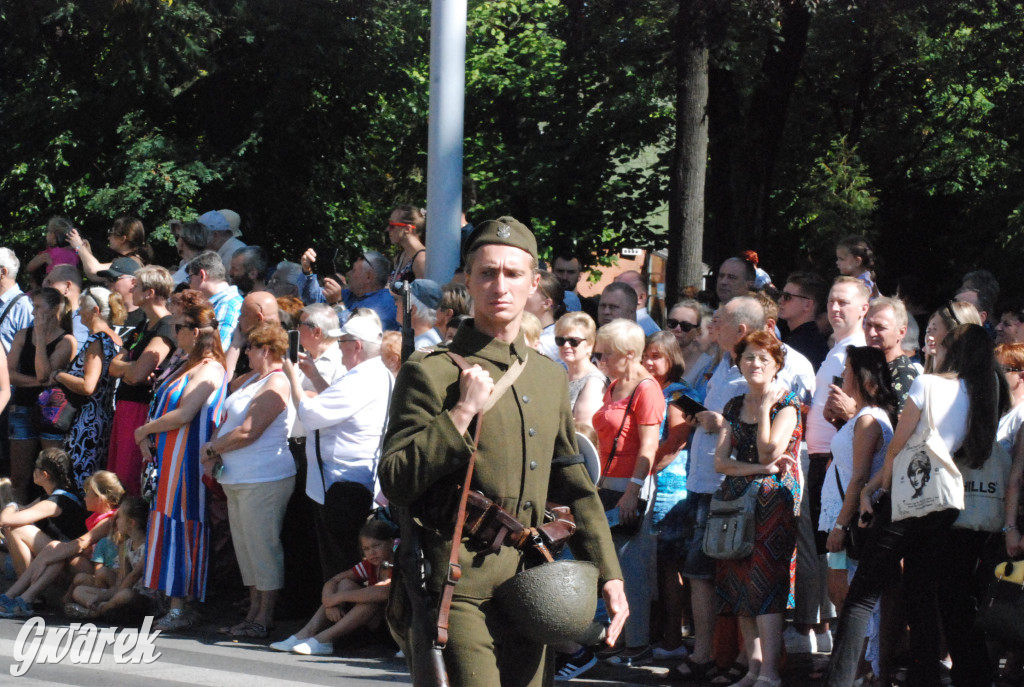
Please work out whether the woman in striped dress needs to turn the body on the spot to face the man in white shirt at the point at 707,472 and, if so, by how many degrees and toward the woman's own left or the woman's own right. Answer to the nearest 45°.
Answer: approximately 135° to the woman's own left

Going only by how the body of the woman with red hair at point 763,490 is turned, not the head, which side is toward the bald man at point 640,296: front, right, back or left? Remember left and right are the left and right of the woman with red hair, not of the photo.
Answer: back

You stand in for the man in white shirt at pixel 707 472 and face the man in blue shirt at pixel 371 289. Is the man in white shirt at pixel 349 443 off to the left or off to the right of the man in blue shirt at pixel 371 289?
left

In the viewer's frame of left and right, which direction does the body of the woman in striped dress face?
facing to the left of the viewer

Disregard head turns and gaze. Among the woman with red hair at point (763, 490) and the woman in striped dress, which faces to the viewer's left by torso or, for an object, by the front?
the woman in striped dress
